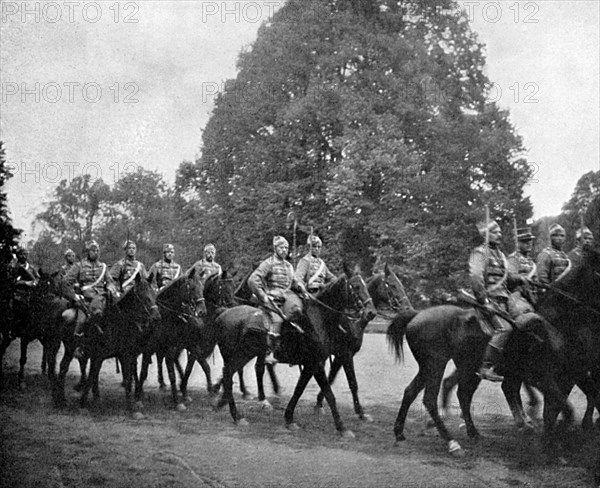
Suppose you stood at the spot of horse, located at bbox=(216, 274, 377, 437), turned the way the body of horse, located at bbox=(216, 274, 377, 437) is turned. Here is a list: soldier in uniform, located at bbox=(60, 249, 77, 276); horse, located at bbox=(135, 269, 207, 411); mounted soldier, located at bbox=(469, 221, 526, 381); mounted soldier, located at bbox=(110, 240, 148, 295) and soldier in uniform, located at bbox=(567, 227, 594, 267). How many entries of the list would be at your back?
3

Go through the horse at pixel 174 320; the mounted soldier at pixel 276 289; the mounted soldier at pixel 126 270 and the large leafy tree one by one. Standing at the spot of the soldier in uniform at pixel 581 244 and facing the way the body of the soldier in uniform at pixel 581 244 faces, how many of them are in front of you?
0

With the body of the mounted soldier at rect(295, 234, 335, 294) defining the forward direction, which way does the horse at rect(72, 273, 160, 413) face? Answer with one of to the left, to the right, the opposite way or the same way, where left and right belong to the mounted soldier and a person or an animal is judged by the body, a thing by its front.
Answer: the same way

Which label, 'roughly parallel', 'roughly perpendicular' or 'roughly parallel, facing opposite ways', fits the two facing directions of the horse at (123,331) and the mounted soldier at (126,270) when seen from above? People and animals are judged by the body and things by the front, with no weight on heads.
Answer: roughly parallel

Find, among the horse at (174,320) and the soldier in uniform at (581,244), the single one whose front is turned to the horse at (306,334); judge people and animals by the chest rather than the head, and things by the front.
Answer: the horse at (174,320)

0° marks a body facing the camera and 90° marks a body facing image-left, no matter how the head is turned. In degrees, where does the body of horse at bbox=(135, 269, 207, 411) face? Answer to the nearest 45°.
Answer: approximately 315°

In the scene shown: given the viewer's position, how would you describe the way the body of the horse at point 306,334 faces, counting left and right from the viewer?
facing the viewer and to the right of the viewer

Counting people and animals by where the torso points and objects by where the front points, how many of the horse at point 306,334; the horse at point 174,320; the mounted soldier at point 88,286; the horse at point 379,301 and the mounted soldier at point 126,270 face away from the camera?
0

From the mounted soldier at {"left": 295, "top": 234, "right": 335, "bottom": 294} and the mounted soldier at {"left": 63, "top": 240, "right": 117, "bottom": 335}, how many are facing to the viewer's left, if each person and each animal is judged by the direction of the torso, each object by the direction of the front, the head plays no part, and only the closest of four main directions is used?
0

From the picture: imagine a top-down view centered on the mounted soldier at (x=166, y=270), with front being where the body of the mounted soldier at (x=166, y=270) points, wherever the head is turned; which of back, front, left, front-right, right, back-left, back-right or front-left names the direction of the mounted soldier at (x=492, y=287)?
front

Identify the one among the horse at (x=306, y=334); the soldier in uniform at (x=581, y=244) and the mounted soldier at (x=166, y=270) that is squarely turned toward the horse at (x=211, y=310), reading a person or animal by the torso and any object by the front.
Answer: the mounted soldier

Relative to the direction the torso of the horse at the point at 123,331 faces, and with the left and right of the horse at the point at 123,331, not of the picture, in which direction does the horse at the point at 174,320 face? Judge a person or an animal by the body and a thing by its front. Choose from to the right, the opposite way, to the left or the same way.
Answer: the same way

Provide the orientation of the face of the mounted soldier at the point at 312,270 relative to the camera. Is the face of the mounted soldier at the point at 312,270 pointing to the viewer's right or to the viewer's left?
to the viewer's right

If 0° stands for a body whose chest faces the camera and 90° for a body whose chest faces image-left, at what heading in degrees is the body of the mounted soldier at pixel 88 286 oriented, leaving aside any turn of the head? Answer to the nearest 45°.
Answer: approximately 315°

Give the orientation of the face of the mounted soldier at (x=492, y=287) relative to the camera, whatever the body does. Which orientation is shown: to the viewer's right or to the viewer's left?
to the viewer's right

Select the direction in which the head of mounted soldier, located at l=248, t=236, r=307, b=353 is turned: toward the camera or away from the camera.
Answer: toward the camera

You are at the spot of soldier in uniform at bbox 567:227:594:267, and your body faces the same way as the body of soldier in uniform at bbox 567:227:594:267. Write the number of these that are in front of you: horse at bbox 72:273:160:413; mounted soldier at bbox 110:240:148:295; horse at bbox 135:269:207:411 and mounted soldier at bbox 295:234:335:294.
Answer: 0

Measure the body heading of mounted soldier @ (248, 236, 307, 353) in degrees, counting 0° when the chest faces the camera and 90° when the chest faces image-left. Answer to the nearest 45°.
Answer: approximately 315°
